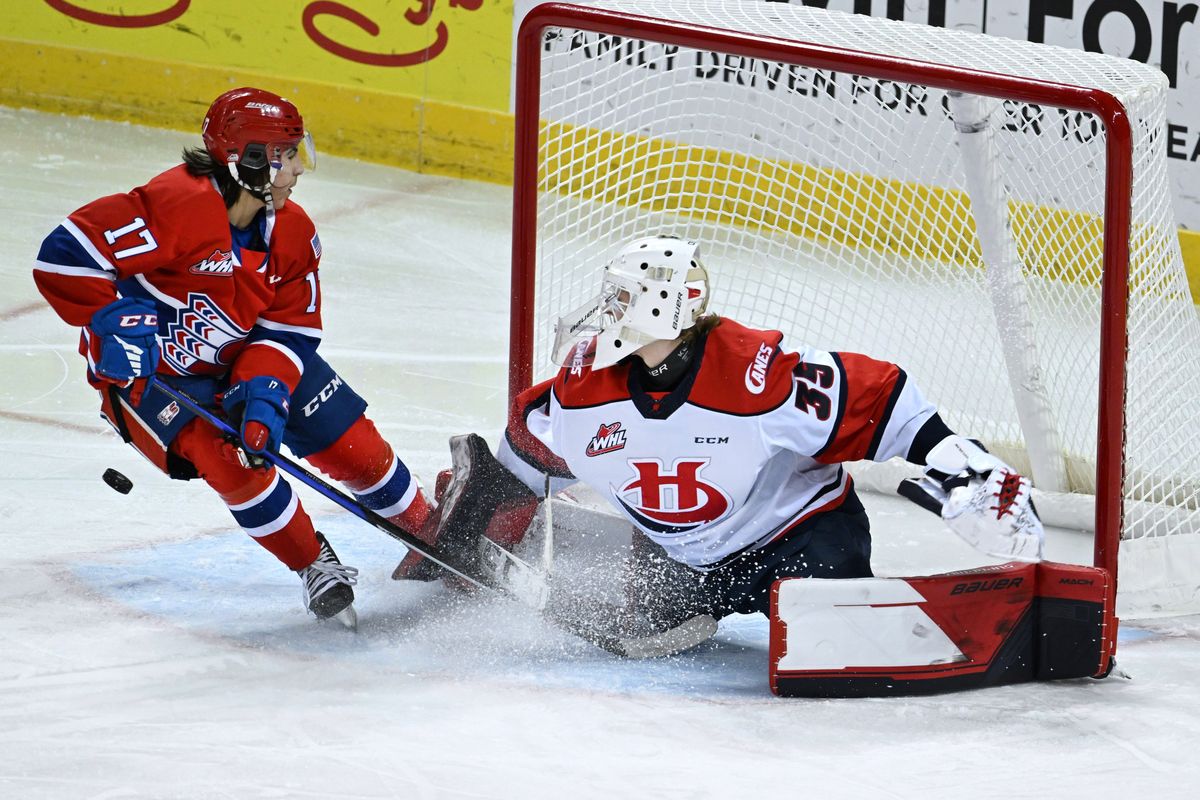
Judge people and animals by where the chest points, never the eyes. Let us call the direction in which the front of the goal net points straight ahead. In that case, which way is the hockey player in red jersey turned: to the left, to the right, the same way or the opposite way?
to the left

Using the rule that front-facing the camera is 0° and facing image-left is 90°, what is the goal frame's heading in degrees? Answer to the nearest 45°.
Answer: approximately 45°

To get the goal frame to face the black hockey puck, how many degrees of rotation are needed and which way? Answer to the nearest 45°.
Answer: approximately 45° to its right

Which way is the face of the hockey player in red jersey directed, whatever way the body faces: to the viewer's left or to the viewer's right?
to the viewer's right

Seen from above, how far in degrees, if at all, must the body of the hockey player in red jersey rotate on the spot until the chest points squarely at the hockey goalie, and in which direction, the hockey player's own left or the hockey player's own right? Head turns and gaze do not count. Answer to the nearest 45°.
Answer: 0° — they already face them

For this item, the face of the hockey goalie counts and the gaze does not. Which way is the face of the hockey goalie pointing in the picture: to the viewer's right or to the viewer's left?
to the viewer's left

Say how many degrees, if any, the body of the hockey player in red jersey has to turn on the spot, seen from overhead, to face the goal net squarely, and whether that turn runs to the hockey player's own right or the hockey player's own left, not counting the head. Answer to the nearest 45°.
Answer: approximately 45° to the hockey player's own left

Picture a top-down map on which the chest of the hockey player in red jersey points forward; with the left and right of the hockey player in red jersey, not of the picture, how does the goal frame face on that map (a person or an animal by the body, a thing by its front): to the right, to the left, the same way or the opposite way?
to the right

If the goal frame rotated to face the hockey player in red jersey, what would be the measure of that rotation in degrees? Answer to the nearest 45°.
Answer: approximately 45° to its right
